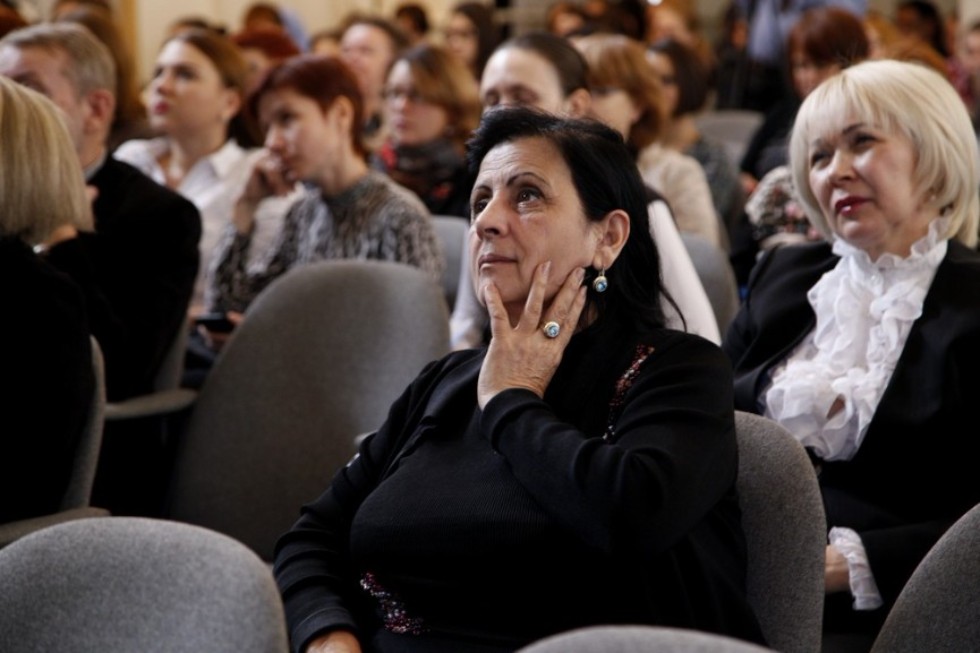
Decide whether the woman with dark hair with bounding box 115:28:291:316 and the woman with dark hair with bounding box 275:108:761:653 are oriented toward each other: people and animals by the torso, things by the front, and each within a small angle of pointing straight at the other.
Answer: no

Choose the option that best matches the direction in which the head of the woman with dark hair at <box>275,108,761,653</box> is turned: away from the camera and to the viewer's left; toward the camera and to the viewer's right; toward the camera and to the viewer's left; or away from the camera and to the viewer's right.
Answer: toward the camera and to the viewer's left

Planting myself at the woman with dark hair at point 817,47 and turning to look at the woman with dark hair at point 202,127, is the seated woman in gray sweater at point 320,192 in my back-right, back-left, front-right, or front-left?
front-left

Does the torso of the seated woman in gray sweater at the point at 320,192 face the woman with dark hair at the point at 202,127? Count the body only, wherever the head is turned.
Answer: no

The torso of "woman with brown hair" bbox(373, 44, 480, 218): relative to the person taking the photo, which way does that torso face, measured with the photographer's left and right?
facing the viewer and to the left of the viewer

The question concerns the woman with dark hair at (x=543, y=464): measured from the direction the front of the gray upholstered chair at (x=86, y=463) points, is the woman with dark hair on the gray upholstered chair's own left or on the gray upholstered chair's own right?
on the gray upholstered chair's own left

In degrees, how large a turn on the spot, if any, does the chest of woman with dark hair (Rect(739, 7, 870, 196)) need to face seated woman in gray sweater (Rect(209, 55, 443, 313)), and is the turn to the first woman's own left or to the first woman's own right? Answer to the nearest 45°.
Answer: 0° — they already face them

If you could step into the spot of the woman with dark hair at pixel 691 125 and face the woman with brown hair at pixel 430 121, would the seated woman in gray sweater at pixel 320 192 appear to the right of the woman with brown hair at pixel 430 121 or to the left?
left

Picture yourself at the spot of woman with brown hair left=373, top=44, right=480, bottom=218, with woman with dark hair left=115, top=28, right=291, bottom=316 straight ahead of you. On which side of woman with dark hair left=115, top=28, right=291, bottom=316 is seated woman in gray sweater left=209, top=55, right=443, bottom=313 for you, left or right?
left

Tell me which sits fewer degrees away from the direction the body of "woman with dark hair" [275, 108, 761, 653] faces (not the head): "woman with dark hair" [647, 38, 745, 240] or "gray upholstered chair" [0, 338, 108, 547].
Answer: the gray upholstered chair

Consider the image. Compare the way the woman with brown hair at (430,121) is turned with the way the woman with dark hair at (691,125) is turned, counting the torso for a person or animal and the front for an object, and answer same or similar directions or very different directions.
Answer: same or similar directions

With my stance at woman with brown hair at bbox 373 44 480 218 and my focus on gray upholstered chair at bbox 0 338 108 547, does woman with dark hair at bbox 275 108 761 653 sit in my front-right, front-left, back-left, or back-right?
front-left

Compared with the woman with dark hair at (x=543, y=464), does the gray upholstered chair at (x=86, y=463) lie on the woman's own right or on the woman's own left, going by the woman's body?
on the woman's own right

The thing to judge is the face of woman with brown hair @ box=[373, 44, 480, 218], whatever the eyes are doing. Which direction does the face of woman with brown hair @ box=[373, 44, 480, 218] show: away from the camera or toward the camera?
toward the camera

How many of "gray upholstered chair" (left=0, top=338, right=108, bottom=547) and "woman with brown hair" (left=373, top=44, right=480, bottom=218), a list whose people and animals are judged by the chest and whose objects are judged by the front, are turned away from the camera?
0

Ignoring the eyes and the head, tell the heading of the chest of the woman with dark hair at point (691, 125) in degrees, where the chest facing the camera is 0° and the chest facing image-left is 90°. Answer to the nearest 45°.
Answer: approximately 45°

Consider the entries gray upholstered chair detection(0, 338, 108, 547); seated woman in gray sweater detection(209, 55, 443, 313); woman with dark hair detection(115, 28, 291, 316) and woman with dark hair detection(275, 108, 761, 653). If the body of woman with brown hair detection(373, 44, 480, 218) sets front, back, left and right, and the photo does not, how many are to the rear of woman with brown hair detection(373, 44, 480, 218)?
0
